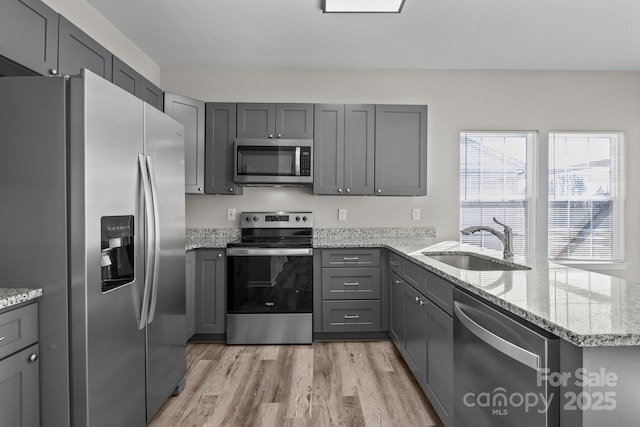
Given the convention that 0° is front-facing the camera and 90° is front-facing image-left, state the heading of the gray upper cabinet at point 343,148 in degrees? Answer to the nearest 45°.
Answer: approximately 0°

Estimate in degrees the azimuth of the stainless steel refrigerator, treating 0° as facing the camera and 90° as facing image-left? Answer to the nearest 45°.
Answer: approximately 315°

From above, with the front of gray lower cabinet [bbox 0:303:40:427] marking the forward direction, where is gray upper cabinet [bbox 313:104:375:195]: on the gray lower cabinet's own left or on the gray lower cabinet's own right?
on the gray lower cabinet's own left

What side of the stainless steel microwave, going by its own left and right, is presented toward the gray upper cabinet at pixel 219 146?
right

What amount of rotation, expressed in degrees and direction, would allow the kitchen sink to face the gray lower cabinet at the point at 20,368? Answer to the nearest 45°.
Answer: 0° — it already faces it

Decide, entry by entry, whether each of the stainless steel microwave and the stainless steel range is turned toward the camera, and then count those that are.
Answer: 2

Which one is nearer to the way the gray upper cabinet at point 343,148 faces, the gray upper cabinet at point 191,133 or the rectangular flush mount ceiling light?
the rectangular flush mount ceiling light

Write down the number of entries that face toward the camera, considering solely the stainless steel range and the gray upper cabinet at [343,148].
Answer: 2

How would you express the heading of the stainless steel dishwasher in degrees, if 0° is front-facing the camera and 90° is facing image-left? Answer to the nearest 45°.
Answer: approximately 45°

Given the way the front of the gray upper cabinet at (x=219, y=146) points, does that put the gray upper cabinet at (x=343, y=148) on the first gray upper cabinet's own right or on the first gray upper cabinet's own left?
on the first gray upper cabinet's own left

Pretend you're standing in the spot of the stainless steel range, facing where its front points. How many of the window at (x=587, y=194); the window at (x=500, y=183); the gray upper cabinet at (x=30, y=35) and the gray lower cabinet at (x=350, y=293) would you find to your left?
3
